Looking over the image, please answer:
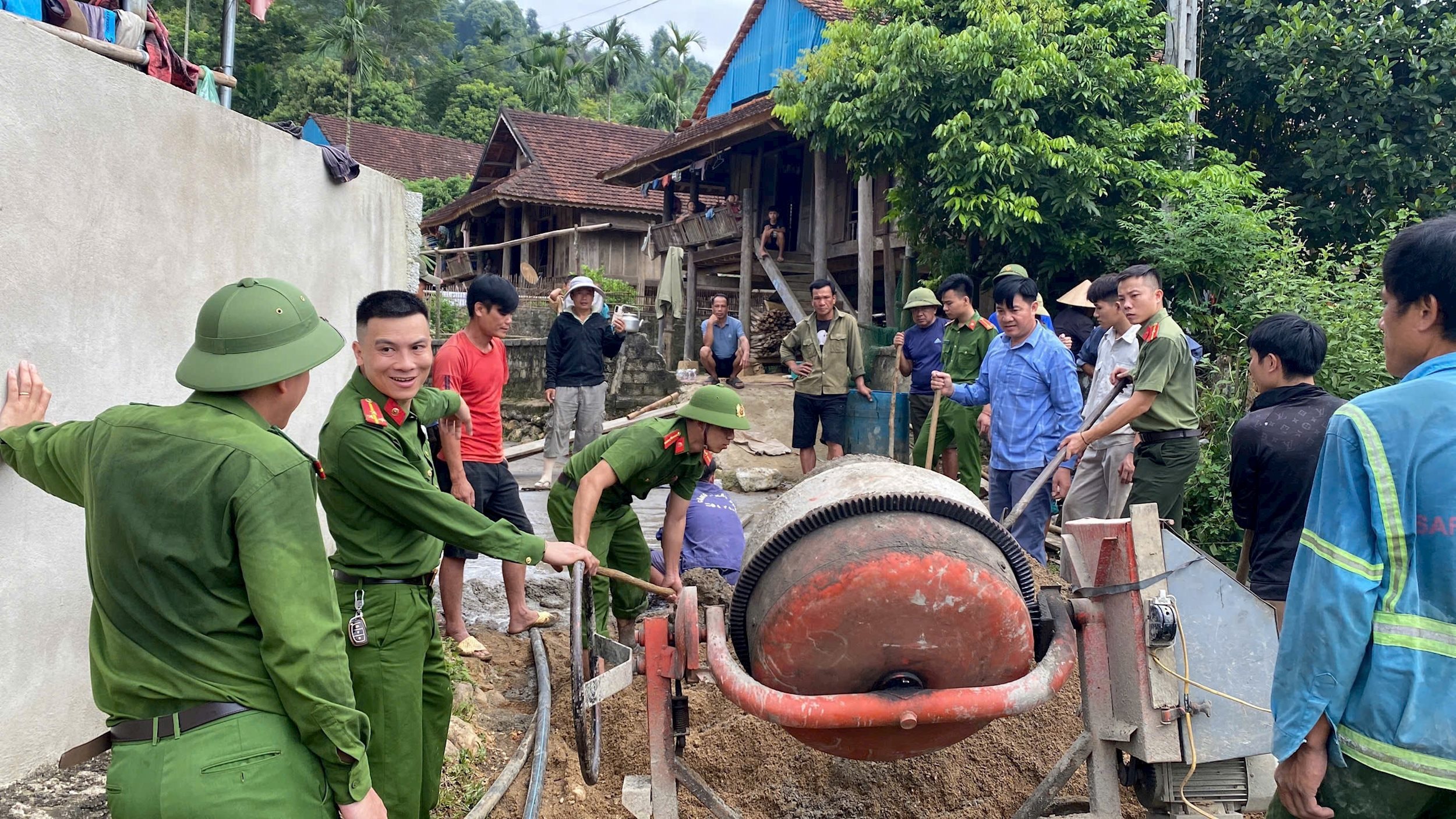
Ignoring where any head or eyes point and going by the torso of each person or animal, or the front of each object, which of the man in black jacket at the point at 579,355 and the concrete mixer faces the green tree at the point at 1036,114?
the concrete mixer

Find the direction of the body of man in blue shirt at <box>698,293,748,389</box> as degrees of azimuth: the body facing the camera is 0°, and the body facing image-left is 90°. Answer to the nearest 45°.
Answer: approximately 0°

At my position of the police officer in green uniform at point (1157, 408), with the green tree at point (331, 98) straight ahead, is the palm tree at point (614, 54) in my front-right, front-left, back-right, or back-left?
front-right

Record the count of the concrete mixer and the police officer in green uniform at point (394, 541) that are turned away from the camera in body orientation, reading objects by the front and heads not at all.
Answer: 1

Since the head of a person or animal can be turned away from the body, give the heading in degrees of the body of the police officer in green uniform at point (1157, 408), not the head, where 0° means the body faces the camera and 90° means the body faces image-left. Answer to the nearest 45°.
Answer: approximately 90°

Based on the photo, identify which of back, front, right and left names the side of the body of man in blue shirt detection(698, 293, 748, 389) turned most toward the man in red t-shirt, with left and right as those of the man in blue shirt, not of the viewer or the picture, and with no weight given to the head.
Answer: front

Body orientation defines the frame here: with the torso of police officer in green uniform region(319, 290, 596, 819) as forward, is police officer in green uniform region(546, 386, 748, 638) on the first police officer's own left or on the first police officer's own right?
on the first police officer's own left

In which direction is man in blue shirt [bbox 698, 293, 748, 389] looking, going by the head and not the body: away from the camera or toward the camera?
toward the camera

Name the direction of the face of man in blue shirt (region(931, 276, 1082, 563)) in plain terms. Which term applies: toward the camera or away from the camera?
toward the camera

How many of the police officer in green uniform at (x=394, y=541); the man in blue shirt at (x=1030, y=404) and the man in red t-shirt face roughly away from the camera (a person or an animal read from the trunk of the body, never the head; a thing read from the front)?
0

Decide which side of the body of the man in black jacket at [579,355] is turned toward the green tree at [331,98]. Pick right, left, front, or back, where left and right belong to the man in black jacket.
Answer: back

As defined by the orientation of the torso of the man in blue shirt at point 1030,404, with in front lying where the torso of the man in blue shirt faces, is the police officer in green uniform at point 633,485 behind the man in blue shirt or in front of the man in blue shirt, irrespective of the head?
in front

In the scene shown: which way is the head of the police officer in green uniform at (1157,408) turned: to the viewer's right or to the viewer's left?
to the viewer's left

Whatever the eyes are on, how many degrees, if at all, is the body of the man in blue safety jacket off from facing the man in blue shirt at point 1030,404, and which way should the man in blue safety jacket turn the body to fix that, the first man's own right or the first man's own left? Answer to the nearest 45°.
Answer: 0° — they already face them

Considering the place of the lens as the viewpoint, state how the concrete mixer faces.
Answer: facing away from the viewer

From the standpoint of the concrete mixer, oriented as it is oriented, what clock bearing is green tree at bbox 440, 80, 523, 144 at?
The green tree is roughly at 11 o'clock from the concrete mixer.

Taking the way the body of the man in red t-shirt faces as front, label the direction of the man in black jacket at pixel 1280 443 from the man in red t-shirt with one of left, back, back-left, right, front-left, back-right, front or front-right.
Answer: front

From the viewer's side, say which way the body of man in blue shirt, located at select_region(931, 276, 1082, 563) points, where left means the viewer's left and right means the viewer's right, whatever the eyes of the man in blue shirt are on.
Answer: facing the viewer and to the left of the viewer

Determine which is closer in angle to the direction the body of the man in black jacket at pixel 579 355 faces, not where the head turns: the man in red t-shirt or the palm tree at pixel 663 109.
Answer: the man in red t-shirt

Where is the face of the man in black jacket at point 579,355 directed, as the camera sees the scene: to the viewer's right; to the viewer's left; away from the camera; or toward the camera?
toward the camera
